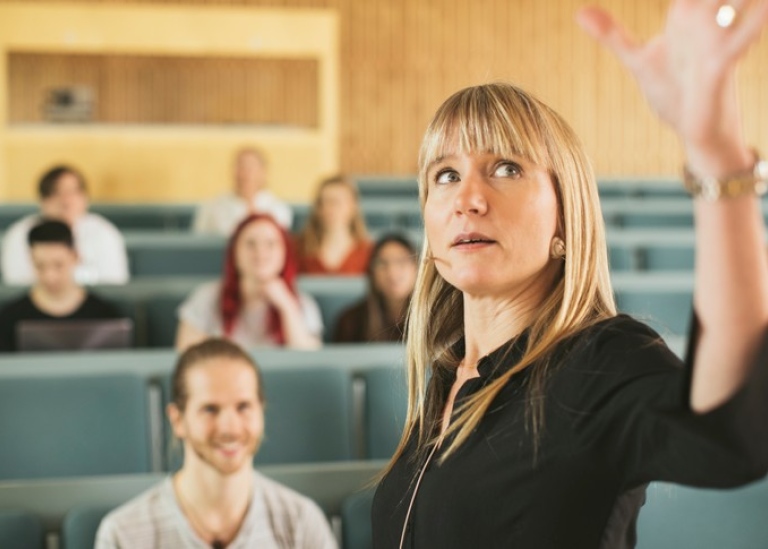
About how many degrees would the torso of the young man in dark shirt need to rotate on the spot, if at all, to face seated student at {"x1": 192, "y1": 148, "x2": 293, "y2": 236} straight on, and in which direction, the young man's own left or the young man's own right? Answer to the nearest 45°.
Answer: approximately 135° to the young man's own left

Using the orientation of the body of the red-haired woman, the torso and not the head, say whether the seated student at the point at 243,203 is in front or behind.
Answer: behind

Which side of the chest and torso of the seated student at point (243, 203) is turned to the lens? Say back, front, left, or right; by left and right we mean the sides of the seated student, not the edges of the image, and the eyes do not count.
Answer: front

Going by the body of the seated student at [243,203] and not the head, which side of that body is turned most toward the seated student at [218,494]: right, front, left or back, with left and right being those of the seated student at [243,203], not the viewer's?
front

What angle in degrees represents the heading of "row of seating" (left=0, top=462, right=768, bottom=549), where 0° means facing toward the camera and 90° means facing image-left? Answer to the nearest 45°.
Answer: approximately 0°

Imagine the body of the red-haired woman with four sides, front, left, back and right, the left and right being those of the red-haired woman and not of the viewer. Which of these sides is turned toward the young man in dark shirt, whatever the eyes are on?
right

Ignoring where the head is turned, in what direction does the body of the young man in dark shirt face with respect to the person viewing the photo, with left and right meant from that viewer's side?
facing the viewer

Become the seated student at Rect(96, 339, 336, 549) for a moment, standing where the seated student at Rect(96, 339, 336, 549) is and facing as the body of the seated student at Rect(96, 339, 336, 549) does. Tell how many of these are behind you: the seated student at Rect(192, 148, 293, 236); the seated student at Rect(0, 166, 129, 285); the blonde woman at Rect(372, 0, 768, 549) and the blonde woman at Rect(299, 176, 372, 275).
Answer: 3

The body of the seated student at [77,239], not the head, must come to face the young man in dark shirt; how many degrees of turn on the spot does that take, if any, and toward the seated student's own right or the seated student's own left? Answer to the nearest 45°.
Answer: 0° — they already face them

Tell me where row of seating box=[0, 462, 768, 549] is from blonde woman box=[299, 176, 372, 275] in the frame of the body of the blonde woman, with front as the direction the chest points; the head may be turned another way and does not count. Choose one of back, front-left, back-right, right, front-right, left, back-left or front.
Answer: front

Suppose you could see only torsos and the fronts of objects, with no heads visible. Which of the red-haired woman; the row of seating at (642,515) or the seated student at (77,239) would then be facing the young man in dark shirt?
the seated student

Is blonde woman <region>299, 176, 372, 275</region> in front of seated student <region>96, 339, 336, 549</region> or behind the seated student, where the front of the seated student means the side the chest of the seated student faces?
behind

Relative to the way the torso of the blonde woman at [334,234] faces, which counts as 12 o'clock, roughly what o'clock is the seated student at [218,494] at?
The seated student is roughly at 12 o'clock from the blonde woman.

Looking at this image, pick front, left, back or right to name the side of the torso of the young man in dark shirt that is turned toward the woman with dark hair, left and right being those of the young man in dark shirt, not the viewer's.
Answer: left
